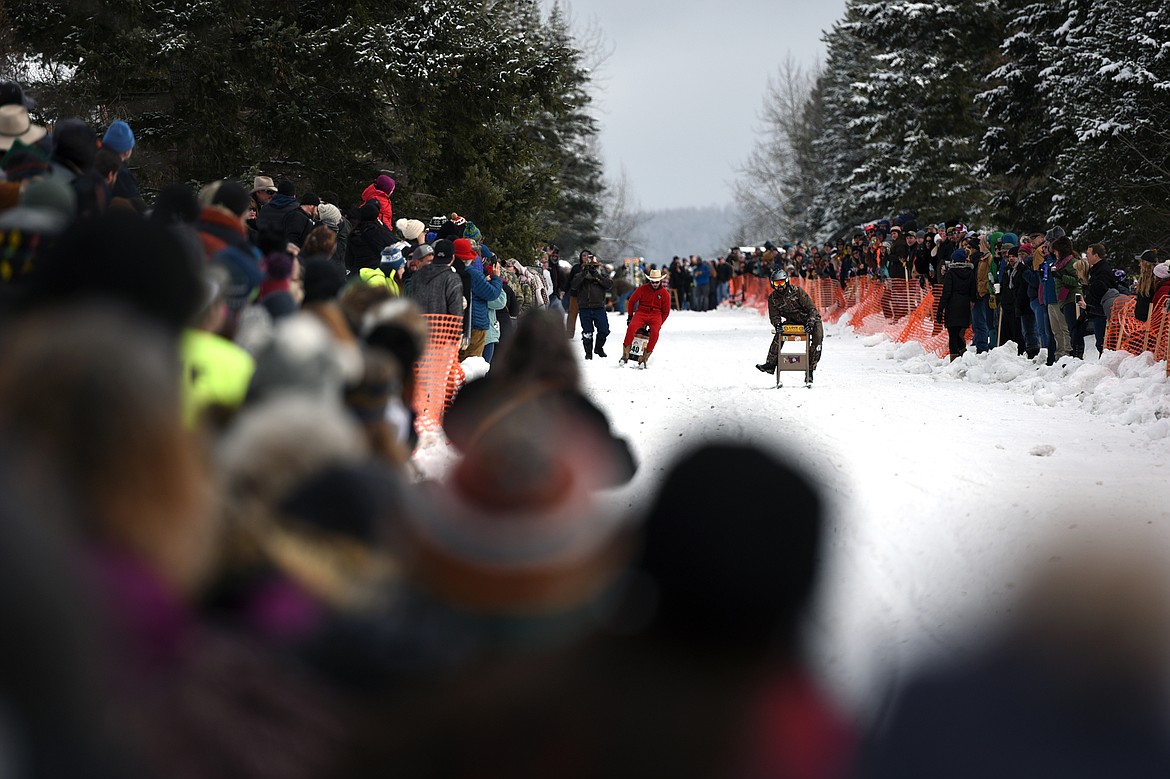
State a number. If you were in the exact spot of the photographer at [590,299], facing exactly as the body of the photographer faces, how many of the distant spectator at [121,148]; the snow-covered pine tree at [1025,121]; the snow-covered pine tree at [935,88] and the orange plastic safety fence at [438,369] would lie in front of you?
2

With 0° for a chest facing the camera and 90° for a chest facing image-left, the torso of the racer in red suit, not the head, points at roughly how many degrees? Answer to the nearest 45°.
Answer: approximately 0°

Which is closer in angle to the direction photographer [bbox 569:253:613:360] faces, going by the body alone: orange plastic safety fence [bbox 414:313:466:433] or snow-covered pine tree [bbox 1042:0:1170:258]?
the orange plastic safety fence

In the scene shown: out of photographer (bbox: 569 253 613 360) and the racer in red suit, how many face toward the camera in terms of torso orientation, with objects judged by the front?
2

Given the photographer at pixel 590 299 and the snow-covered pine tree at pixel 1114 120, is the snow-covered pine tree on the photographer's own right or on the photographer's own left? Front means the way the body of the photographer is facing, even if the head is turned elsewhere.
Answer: on the photographer's own left

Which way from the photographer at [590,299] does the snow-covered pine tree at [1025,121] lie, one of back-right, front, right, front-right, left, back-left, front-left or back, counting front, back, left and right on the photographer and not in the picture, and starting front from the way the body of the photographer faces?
back-left

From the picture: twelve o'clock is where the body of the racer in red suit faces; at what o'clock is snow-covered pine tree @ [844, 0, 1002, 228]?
The snow-covered pine tree is roughly at 7 o'clock from the racer in red suit.

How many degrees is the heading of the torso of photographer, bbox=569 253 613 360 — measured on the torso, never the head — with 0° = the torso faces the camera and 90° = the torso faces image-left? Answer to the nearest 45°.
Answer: approximately 0°

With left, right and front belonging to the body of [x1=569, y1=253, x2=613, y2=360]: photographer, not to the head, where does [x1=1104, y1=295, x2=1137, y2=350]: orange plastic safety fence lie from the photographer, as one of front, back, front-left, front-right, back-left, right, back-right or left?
front-left

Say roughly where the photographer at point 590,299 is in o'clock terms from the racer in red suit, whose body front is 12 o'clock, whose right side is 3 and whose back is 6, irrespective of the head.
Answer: The photographer is roughly at 5 o'clock from the racer in red suit.

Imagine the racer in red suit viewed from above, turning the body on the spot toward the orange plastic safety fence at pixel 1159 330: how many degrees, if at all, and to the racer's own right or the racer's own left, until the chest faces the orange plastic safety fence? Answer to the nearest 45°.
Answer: approximately 45° to the racer's own left

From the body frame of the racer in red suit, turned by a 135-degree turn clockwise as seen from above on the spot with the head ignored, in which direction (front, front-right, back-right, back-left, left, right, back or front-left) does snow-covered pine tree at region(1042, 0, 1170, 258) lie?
right

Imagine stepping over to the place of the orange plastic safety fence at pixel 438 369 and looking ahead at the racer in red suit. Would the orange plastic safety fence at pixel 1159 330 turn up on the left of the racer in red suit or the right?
right
